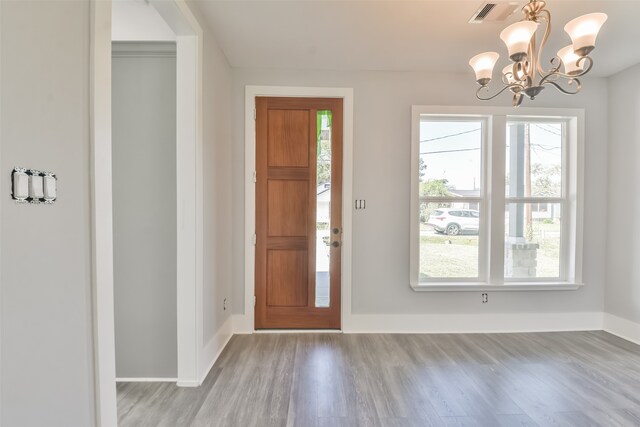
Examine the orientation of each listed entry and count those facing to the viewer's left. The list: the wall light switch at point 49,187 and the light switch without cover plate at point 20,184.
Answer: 0

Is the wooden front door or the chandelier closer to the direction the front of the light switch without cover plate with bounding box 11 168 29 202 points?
the chandelier

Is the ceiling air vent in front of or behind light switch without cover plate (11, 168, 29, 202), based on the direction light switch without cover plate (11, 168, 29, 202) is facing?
in front

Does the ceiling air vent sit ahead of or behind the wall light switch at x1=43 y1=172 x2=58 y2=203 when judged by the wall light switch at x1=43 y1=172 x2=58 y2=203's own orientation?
ahead

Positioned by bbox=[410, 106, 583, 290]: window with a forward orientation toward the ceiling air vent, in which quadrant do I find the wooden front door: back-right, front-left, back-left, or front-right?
front-right

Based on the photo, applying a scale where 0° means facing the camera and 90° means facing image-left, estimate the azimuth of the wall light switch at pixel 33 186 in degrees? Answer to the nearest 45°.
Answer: approximately 315°

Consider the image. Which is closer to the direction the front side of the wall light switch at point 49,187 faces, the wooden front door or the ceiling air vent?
the ceiling air vent

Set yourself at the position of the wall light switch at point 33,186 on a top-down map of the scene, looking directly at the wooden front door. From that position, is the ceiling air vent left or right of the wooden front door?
right

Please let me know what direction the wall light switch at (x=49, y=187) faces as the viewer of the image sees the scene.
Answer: facing the viewer and to the right of the viewer
